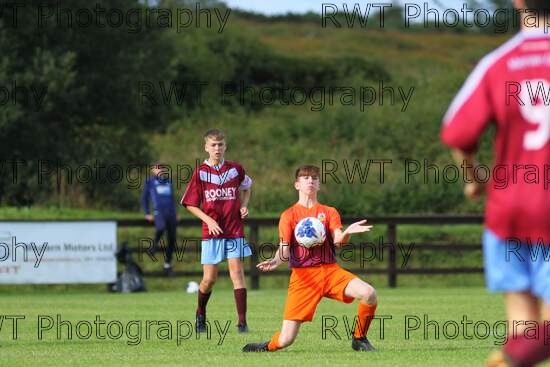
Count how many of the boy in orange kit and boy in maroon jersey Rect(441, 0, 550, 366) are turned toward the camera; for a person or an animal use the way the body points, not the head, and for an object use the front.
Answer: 1

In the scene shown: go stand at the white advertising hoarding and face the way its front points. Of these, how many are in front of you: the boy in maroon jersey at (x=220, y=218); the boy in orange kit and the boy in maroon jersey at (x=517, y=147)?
3

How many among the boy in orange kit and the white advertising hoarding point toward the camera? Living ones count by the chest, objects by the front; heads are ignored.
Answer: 2

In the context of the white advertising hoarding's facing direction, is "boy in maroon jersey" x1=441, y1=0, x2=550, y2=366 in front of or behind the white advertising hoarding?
in front

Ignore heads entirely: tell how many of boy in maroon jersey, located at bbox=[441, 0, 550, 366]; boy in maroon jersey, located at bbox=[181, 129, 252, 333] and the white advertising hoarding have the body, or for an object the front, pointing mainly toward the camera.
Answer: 2

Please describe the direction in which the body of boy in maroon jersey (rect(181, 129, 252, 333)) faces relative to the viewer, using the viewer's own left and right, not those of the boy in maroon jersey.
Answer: facing the viewer

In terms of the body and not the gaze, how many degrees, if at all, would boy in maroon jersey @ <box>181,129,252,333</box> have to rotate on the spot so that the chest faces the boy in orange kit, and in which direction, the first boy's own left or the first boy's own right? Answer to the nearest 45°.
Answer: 0° — they already face them

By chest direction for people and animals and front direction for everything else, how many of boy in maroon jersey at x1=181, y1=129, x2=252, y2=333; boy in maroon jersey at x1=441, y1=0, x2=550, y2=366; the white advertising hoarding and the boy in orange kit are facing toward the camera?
3

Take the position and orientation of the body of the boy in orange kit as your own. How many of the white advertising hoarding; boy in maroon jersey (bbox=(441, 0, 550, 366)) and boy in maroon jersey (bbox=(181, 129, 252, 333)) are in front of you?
1

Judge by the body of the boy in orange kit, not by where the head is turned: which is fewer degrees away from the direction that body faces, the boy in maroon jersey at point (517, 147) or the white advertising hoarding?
the boy in maroon jersey

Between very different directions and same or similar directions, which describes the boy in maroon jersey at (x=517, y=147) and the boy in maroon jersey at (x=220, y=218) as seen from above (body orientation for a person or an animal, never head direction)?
very different directions

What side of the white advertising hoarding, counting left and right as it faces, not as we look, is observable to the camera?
front

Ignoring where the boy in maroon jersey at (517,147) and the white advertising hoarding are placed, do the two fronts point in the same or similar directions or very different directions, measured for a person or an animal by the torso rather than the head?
very different directions

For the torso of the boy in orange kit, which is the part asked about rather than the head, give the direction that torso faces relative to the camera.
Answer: toward the camera

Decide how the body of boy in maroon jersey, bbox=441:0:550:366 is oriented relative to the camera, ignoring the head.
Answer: away from the camera
